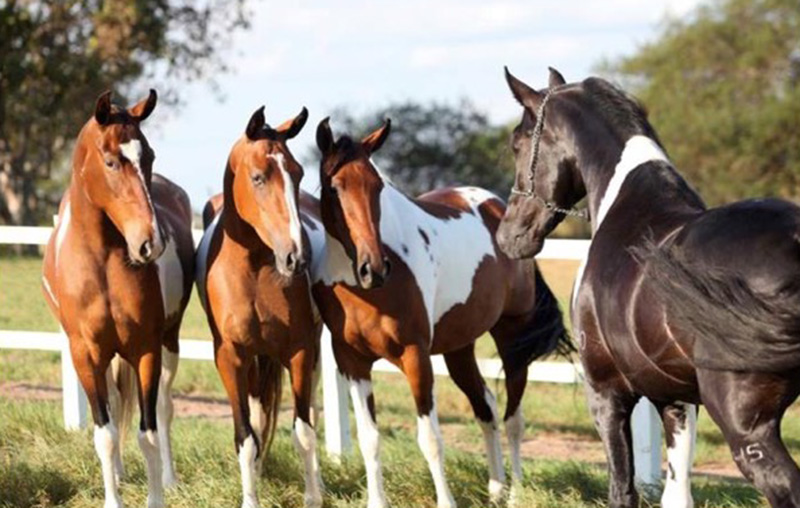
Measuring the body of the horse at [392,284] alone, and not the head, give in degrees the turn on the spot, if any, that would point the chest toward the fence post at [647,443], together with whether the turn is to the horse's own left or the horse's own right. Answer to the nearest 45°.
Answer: approximately 180°

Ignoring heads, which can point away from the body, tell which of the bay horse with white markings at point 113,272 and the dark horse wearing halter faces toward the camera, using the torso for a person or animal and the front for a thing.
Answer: the bay horse with white markings

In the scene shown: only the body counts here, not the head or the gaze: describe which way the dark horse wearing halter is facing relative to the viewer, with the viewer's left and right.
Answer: facing away from the viewer and to the left of the viewer

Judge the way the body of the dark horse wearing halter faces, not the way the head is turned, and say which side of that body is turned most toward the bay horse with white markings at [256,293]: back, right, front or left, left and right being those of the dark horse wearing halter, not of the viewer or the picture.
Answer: front

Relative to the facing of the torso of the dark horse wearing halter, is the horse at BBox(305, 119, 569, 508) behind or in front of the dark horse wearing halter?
in front

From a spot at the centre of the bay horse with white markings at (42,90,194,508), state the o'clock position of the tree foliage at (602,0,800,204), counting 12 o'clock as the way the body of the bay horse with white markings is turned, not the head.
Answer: The tree foliage is roughly at 7 o'clock from the bay horse with white markings.

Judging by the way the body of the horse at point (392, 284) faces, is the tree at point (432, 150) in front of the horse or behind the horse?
behind

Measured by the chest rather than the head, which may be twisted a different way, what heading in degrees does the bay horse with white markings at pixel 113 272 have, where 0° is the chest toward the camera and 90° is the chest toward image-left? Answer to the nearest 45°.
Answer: approximately 0°

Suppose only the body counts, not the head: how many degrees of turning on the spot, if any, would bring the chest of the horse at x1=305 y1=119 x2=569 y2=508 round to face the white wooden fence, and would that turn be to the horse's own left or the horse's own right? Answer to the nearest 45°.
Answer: approximately 135° to the horse's own right

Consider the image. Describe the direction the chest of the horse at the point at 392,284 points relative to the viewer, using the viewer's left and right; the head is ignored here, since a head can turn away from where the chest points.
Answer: facing the viewer and to the left of the viewer

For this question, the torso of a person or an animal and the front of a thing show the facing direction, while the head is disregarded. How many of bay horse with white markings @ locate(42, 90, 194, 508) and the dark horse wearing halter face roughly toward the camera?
1

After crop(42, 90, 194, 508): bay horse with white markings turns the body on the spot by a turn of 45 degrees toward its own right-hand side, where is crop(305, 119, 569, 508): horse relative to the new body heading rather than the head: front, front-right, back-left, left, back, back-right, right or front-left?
back-left

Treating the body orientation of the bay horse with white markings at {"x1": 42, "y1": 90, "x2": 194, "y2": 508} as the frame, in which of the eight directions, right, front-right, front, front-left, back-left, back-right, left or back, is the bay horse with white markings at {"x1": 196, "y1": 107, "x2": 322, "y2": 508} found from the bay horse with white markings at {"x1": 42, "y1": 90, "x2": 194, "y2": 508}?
left

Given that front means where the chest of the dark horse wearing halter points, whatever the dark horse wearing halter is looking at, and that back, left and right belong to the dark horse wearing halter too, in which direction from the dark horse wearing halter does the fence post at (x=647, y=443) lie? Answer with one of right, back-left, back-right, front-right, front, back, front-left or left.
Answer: front-right

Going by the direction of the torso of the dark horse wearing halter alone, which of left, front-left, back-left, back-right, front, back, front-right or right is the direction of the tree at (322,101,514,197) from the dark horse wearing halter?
front-right
